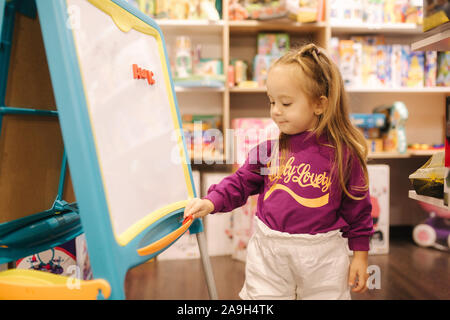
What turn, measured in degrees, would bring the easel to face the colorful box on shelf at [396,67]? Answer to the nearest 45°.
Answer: approximately 90° to its left

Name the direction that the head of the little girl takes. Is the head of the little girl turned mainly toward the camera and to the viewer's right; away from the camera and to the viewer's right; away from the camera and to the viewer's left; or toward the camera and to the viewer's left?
toward the camera and to the viewer's left

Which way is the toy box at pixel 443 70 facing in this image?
toward the camera

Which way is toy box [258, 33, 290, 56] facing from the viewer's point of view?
toward the camera

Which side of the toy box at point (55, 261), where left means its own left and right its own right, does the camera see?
front

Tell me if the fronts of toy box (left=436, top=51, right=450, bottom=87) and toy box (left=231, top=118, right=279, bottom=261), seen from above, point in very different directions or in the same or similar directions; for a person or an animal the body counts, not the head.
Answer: same or similar directions

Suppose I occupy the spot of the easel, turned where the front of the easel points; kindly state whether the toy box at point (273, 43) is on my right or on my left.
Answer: on my left

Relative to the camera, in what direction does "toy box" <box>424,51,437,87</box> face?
facing the viewer
